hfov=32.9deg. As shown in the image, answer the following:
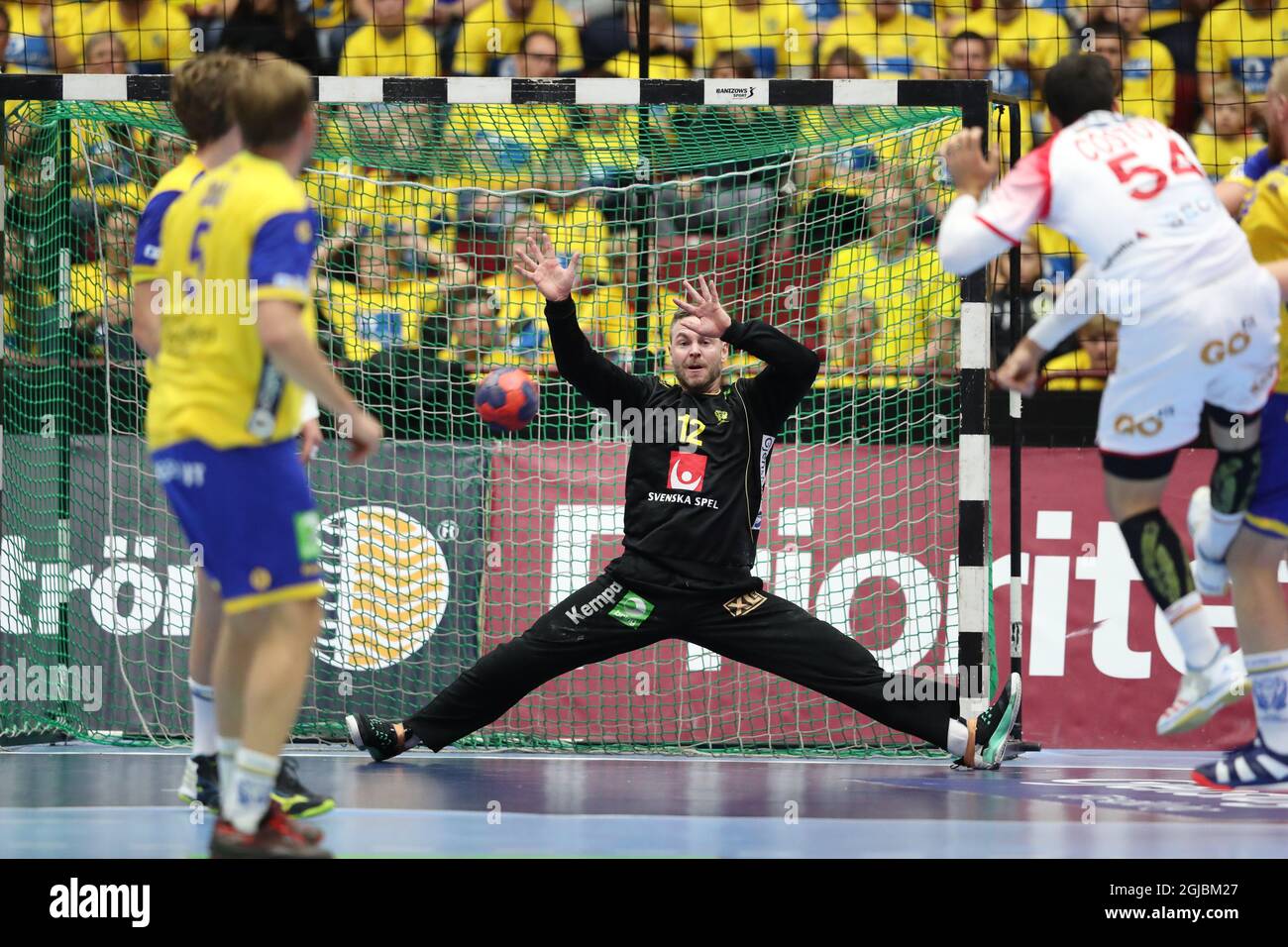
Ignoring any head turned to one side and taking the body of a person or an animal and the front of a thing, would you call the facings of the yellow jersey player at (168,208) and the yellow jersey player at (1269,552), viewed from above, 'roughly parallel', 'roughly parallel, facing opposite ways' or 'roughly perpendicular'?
roughly perpendicular

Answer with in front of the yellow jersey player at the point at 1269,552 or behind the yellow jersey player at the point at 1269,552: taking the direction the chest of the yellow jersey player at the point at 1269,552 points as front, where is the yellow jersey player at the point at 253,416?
in front

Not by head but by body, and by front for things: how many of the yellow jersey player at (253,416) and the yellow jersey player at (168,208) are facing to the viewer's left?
0

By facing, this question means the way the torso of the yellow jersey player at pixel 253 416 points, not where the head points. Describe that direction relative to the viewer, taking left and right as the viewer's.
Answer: facing away from the viewer and to the right of the viewer

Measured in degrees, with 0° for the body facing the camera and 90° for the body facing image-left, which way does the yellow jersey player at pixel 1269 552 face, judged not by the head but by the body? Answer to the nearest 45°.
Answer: approximately 90°

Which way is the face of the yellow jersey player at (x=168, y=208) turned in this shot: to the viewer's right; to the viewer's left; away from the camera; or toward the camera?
away from the camera

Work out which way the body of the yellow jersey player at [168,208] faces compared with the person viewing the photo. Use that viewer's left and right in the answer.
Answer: facing away from the viewer and to the right of the viewer

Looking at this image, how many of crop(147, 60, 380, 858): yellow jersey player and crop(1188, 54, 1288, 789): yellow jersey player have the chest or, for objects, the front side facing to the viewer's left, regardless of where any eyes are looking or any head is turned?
1

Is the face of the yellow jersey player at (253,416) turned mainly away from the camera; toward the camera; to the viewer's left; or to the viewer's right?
away from the camera

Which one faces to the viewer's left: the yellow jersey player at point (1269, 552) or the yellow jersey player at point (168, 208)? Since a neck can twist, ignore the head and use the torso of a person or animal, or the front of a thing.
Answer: the yellow jersey player at point (1269, 552)

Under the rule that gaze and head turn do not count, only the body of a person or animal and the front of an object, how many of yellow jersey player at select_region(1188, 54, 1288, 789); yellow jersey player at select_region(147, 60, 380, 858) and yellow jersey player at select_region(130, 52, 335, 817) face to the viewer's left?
1
